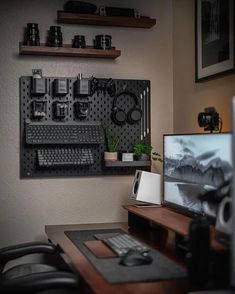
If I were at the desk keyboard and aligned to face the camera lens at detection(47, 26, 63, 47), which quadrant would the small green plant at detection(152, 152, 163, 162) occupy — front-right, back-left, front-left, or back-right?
front-right

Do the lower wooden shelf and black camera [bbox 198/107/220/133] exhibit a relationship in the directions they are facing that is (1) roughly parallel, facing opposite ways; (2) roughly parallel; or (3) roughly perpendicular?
roughly parallel

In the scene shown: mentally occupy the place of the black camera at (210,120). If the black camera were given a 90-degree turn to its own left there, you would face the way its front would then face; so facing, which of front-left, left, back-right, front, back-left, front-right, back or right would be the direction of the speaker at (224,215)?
front-right

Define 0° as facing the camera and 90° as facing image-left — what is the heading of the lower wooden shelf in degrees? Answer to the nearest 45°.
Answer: approximately 45°

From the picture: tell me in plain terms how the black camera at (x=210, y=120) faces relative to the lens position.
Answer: facing the viewer and to the left of the viewer

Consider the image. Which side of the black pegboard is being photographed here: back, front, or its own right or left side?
front
